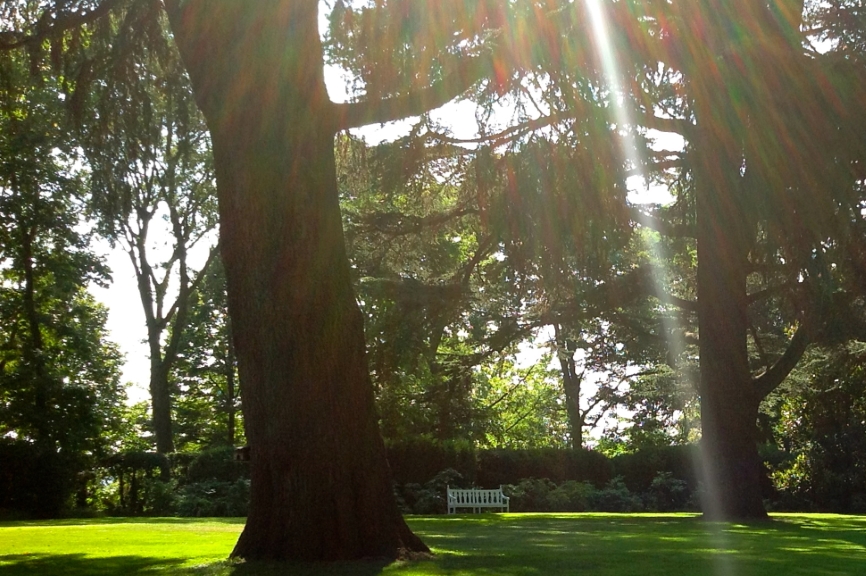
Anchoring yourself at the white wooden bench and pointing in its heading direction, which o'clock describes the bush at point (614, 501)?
The bush is roughly at 8 o'clock from the white wooden bench.

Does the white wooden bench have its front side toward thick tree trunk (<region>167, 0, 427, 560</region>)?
yes

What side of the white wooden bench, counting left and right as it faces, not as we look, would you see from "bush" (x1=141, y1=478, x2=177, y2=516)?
right

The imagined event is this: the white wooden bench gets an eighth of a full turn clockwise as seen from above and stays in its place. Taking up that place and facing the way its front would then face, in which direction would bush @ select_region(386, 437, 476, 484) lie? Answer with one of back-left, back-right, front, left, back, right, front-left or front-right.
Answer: right

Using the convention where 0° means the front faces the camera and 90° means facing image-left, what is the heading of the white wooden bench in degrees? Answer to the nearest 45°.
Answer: approximately 0°

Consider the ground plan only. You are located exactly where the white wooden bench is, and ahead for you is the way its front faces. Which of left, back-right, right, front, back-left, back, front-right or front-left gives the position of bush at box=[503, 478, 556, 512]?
back-left

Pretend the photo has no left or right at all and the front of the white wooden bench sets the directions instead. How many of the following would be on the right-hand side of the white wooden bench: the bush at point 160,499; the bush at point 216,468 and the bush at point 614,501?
2

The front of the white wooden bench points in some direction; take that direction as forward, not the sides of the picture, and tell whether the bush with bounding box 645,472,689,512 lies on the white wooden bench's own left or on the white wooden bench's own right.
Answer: on the white wooden bench's own left

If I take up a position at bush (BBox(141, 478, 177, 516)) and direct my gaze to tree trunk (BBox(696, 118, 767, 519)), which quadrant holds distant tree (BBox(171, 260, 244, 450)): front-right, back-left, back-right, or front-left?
back-left

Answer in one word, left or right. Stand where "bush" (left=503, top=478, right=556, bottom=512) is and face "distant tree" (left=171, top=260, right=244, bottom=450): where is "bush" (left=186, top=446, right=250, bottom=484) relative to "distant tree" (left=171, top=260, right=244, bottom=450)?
left

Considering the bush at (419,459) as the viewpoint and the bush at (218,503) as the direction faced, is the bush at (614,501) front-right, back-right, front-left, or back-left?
back-left
